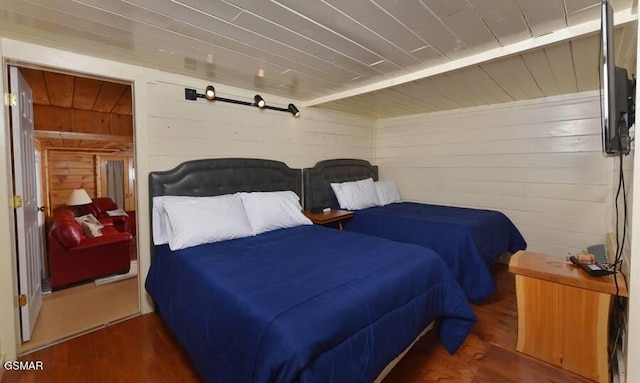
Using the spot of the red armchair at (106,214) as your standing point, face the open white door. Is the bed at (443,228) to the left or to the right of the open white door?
left

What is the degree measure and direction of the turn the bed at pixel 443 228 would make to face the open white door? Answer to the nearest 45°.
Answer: approximately 90° to its right

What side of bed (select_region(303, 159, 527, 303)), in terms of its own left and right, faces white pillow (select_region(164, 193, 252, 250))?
right

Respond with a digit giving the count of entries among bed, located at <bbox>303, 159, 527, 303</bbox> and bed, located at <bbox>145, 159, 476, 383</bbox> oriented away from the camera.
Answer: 0

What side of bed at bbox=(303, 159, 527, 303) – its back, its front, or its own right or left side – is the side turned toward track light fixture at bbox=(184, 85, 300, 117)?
right

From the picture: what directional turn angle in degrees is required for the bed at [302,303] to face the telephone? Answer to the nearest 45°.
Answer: approximately 45° to its left

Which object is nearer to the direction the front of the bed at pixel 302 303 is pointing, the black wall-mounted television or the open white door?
the black wall-mounted television

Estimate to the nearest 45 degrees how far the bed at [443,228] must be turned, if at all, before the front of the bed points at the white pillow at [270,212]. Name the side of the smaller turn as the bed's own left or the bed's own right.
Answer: approximately 90° to the bed's own right

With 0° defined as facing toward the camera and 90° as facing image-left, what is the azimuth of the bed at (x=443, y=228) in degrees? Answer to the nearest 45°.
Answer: approximately 315°

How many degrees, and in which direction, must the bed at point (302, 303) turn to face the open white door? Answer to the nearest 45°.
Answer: approximately 135° to its right
